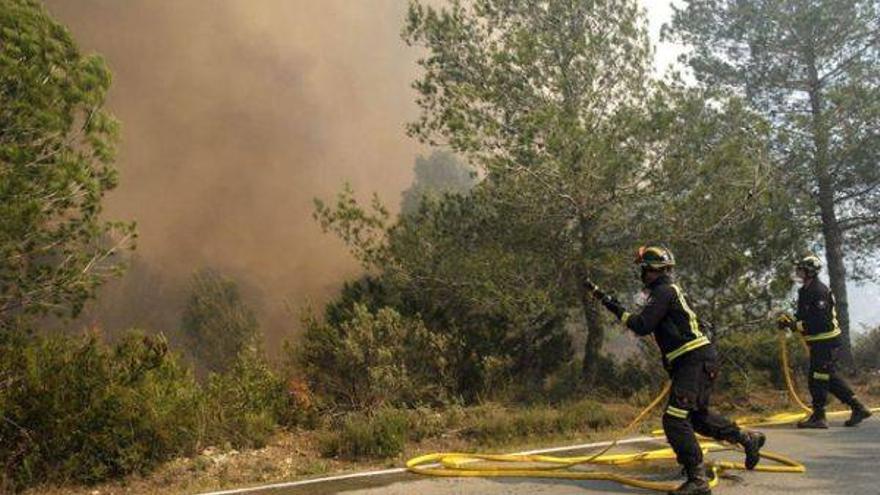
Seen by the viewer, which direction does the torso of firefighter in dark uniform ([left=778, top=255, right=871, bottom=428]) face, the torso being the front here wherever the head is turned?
to the viewer's left

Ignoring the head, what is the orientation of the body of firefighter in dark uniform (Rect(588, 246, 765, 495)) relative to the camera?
to the viewer's left

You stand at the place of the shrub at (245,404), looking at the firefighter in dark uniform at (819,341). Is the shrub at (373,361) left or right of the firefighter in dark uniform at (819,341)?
left

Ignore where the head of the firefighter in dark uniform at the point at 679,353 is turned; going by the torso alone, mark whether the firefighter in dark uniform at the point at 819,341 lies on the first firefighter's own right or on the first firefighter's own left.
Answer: on the first firefighter's own right
